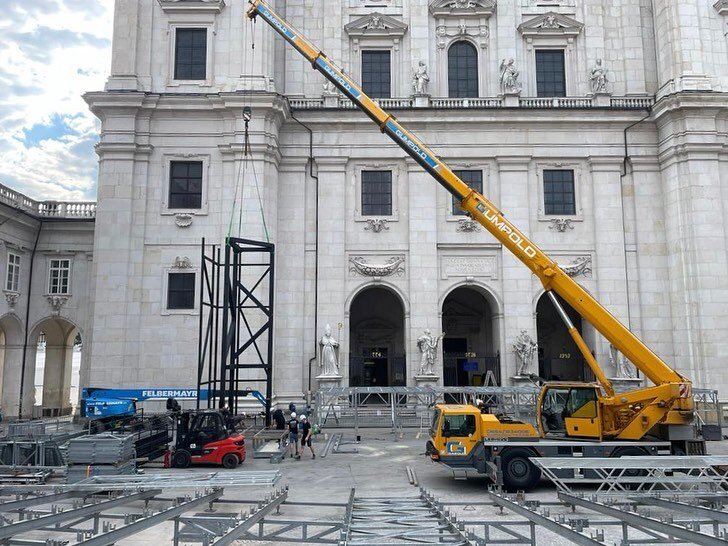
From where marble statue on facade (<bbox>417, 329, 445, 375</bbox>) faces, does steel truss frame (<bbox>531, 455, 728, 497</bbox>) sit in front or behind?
in front

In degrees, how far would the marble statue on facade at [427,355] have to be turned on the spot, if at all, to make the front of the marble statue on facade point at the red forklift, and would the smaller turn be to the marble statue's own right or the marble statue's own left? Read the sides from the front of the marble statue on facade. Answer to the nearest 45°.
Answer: approximately 45° to the marble statue's own right

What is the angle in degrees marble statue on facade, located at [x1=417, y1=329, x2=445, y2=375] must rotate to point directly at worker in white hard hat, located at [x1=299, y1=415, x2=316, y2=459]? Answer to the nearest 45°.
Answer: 0° — it already faces them

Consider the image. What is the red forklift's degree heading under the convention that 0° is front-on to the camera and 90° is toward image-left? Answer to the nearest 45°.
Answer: approximately 90°

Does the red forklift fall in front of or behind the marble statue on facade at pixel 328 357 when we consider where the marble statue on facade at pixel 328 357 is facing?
in front

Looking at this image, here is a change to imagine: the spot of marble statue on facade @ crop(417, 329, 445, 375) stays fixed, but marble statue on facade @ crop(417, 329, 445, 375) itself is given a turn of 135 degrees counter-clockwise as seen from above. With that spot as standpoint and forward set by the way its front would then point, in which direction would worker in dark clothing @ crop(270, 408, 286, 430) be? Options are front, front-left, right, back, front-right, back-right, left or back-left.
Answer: back

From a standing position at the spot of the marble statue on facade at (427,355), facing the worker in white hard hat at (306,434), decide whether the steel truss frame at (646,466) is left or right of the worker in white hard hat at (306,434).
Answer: left

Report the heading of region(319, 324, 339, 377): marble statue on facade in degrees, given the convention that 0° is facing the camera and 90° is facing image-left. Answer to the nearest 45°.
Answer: approximately 0°

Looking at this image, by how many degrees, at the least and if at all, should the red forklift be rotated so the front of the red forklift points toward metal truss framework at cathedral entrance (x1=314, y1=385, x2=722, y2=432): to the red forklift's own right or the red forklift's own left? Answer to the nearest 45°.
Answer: approximately 135° to the red forklift's own right

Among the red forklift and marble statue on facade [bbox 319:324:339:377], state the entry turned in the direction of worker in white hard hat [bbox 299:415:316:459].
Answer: the marble statue on facade

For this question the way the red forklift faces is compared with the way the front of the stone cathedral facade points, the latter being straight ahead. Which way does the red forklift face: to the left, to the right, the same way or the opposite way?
to the right

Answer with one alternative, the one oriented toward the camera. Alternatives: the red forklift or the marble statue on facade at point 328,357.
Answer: the marble statue on facade

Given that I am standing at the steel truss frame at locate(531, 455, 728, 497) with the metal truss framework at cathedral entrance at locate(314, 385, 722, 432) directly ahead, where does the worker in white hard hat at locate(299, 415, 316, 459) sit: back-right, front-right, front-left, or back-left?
front-left

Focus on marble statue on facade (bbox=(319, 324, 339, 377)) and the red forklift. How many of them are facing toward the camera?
1

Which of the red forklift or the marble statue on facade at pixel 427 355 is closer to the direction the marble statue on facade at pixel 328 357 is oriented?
the red forklift

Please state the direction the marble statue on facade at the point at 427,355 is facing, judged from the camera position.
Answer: facing the viewer

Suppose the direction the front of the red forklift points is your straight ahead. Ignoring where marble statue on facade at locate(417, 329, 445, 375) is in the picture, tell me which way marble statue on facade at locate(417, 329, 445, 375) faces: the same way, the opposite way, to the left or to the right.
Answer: to the left
